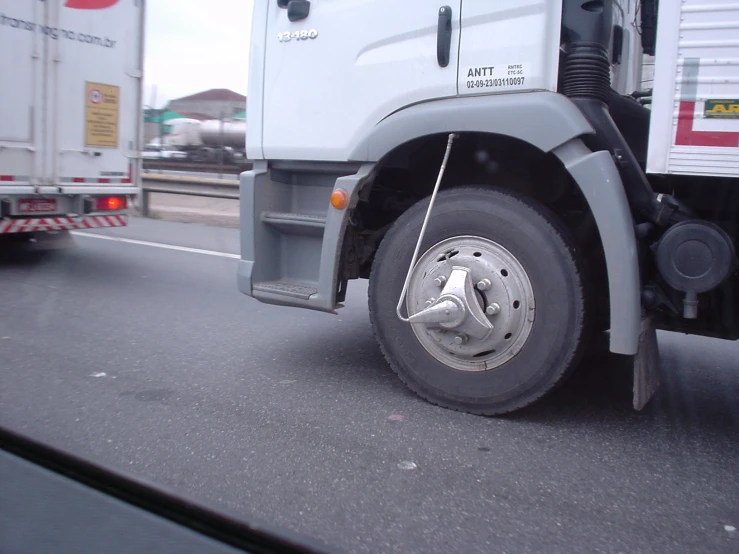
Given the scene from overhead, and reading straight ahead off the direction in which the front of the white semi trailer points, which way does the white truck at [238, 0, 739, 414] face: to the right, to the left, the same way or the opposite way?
the same way

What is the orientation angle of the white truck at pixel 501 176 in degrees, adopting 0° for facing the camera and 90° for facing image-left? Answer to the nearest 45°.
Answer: approximately 90°

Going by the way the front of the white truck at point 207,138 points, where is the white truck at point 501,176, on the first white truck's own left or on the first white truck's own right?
on the first white truck's own left

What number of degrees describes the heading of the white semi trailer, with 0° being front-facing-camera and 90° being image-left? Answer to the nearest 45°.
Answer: approximately 135°

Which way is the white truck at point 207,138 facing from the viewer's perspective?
to the viewer's left

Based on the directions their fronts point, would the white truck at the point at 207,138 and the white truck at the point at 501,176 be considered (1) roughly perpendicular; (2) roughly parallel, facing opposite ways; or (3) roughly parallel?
roughly parallel

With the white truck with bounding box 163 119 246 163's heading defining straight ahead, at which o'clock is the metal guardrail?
The metal guardrail is roughly at 9 o'clock from the white truck.

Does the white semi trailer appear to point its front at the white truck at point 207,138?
no

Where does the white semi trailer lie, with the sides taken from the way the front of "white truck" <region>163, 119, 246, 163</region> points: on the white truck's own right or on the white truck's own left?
on the white truck's own left

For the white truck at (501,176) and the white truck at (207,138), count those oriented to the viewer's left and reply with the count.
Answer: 2
